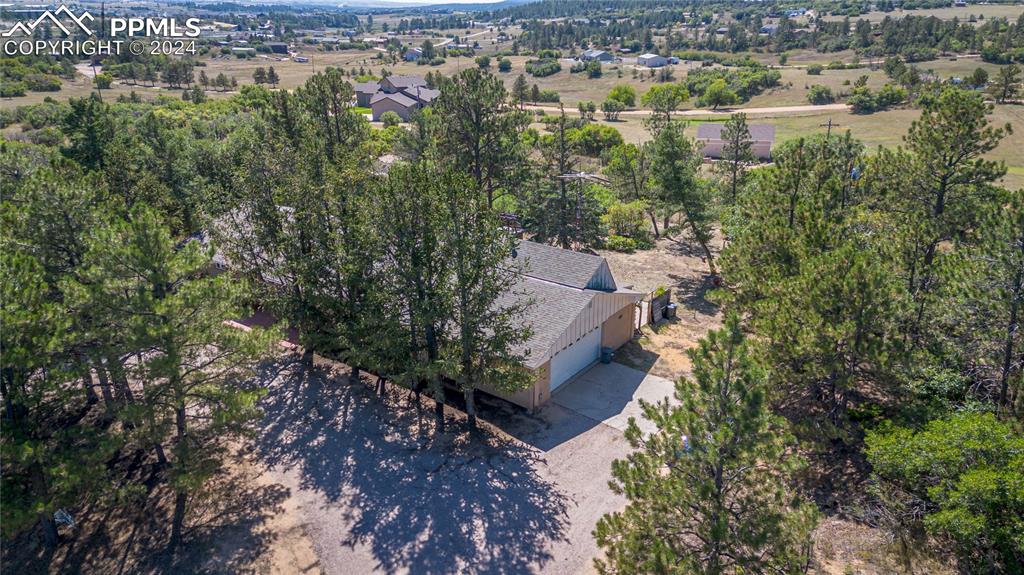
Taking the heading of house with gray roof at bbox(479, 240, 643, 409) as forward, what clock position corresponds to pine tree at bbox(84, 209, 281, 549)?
The pine tree is roughly at 3 o'clock from the house with gray roof.

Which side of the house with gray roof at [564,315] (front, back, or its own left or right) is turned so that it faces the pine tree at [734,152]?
left

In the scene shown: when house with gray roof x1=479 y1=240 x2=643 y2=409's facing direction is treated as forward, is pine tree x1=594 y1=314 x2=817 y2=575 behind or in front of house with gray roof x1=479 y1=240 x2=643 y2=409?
in front

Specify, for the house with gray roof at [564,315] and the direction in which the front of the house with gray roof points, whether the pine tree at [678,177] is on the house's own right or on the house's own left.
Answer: on the house's own left

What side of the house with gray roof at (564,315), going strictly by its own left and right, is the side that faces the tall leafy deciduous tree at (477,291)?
right

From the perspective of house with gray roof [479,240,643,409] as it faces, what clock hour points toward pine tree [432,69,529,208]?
The pine tree is roughly at 7 o'clock from the house with gray roof.

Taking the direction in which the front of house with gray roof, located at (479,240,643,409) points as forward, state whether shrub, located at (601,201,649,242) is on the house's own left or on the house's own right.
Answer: on the house's own left

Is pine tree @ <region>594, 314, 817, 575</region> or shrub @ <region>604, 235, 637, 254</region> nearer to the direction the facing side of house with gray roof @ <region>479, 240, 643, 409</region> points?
the pine tree

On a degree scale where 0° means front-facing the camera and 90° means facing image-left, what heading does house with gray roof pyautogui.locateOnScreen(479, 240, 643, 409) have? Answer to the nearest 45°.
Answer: approximately 315°
